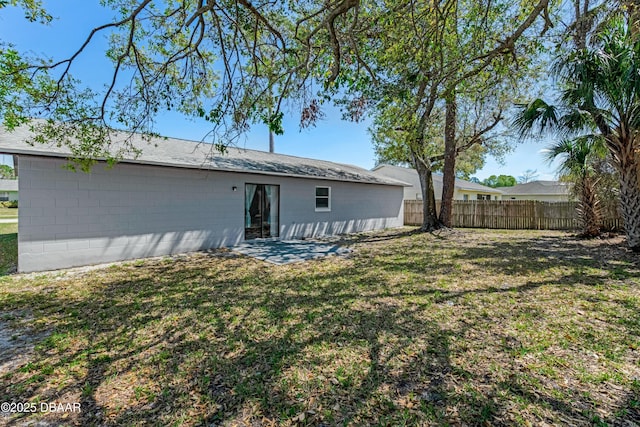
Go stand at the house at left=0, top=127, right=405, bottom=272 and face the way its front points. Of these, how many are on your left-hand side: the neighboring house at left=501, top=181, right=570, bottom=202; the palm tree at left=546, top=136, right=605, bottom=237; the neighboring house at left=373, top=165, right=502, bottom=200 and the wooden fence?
0

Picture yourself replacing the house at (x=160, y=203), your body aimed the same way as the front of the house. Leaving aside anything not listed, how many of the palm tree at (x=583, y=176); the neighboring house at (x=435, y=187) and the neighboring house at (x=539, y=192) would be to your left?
0

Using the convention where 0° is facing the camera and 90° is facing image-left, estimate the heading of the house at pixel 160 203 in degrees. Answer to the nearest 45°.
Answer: approximately 135°

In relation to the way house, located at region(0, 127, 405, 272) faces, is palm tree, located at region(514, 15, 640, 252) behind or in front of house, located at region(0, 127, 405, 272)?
behind

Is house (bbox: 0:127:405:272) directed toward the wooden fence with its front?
no

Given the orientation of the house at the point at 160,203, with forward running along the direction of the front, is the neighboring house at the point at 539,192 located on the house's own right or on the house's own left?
on the house's own right

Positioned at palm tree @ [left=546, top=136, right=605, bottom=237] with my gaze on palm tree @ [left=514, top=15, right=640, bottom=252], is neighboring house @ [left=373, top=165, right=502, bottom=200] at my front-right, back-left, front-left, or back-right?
back-right

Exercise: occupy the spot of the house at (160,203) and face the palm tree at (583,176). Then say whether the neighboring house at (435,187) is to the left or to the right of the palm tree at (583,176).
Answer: left

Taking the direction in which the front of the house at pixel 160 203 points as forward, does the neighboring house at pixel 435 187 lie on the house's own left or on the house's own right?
on the house's own right

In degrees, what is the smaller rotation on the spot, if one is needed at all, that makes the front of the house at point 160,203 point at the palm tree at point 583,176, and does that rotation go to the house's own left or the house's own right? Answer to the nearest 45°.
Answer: approximately 135° to the house's own right

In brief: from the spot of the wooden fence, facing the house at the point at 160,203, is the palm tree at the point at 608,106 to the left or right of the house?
left
